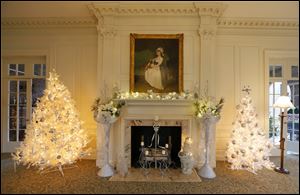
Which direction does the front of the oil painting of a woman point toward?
toward the camera

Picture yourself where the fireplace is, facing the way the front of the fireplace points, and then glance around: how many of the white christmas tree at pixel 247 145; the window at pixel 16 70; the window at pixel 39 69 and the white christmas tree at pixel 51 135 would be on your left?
1

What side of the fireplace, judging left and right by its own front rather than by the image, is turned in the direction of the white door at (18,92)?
right

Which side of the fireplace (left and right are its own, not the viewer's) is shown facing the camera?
front

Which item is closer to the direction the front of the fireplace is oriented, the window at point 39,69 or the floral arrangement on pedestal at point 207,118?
the floral arrangement on pedestal

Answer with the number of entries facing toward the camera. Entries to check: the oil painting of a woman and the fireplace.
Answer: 2

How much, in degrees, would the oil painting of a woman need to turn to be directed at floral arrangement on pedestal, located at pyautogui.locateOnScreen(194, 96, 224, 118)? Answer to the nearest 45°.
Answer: approximately 45° to its left

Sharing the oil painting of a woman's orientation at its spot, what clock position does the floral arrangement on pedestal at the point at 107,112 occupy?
The floral arrangement on pedestal is roughly at 2 o'clock from the oil painting of a woman.

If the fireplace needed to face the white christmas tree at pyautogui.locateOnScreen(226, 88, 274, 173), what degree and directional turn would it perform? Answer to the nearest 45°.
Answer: approximately 90° to its left

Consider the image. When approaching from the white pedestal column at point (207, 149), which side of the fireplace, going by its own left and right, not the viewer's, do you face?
left

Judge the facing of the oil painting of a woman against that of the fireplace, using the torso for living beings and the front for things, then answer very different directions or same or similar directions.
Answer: same or similar directions

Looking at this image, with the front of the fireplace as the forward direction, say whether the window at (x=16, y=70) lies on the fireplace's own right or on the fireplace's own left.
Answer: on the fireplace's own right
